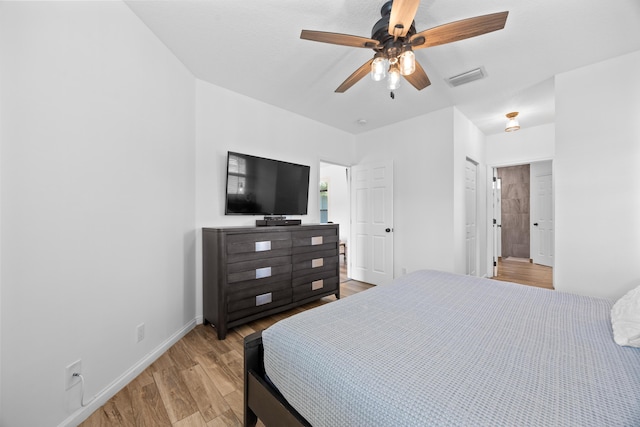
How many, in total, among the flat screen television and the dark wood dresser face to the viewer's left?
0

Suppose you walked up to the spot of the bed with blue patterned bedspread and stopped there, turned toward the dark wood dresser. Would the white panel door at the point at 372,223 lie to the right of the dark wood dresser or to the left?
right

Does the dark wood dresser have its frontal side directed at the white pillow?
yes

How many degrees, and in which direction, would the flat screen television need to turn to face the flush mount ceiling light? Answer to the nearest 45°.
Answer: approximately 45° to its left

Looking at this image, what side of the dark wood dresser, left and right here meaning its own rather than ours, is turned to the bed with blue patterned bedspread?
front

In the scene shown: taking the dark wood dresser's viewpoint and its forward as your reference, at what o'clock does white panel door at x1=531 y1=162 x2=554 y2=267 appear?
The white panel door is roughly at 10 o'clock from the dark wood dresser.

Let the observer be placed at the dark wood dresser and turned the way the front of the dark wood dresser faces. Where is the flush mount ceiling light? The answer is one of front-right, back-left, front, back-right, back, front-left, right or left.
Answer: front-left

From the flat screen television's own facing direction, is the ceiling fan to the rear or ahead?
ahead

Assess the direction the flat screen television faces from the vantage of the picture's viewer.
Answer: facing the viewer and to the right of the viewer
